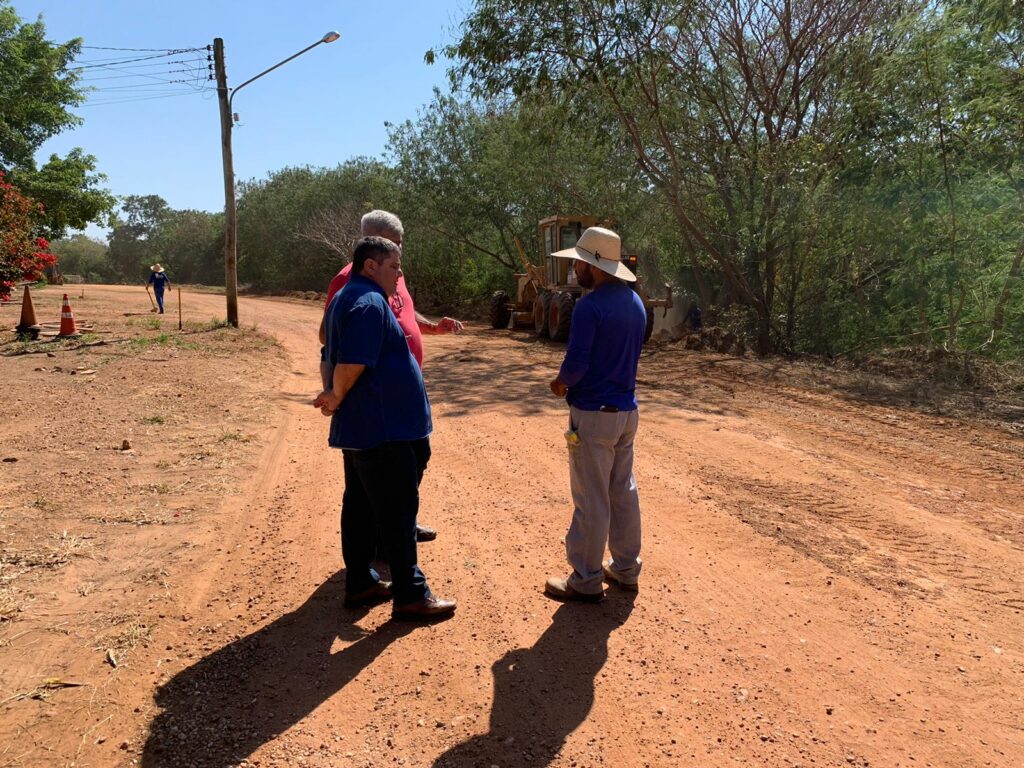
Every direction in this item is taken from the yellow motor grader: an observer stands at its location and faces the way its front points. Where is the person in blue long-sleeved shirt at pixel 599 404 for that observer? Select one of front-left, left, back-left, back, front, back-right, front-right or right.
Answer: back-left

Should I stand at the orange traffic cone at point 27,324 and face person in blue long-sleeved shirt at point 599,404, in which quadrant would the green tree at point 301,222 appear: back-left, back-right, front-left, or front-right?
back-left

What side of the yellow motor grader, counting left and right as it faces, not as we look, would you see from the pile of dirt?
back

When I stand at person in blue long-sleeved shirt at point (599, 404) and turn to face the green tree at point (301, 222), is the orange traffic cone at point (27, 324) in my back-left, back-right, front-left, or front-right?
front-left

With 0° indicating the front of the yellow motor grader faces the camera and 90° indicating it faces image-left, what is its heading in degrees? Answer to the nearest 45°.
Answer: approximately 135°

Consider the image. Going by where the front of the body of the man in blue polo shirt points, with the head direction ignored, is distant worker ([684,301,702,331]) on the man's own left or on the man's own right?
on the man's own left

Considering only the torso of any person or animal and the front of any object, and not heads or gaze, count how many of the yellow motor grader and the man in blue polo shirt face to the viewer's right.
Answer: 1

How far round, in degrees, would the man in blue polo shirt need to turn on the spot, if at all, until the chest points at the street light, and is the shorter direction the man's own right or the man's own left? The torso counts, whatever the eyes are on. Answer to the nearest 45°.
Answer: approximately 90° to the man's own left

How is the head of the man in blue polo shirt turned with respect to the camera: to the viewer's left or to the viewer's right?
to the viewer's right
